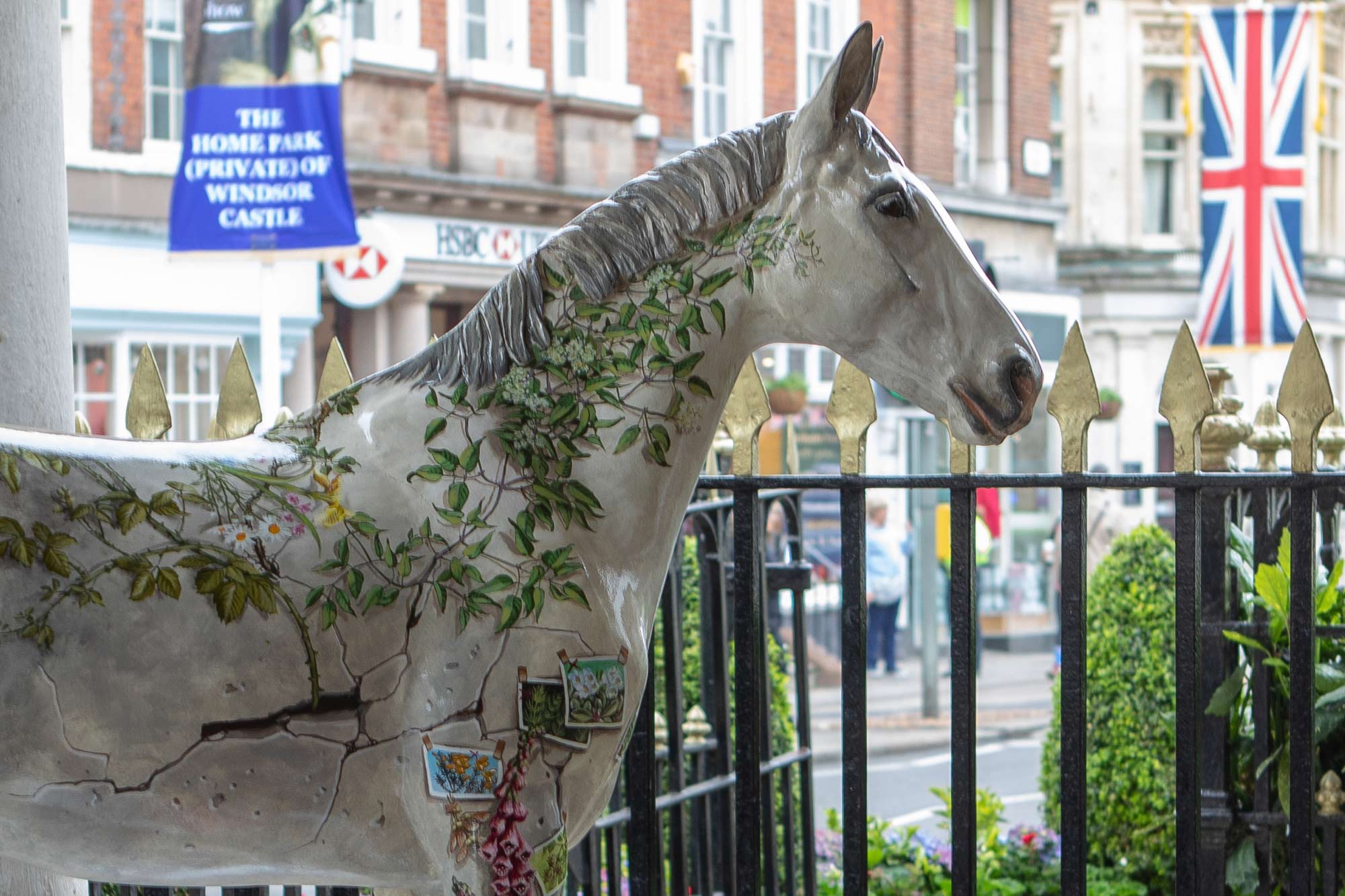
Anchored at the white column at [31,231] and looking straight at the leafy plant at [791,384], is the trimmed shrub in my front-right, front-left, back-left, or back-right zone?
front-right

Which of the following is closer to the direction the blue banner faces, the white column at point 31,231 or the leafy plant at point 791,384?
the white column

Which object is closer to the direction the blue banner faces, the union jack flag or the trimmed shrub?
the trimmed shrub

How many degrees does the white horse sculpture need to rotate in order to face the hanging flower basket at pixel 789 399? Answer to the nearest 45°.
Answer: approximately 90° to its left

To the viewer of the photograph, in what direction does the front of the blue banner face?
facing the viewer

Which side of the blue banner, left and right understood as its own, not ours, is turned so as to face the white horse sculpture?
front

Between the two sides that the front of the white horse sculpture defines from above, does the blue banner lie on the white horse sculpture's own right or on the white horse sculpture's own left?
on the white horse sculpture's own left

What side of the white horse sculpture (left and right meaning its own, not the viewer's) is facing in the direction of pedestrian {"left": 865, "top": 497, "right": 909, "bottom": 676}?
left

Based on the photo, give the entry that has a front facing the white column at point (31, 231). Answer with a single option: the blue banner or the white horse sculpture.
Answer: the blue banner

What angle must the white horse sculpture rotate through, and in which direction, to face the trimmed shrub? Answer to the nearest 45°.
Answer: approximately 45° to its left

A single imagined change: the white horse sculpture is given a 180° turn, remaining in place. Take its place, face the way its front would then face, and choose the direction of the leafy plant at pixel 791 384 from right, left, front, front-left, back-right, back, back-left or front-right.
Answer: right

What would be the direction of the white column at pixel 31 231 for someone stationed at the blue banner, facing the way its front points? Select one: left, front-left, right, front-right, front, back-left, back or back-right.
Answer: front

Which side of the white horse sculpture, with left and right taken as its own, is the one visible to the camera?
right

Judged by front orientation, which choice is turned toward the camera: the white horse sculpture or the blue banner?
the blue banner

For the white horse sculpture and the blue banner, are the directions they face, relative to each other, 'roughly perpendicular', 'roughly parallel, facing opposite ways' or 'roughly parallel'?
roughly perpendicular

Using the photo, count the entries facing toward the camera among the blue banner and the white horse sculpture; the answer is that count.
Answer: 1

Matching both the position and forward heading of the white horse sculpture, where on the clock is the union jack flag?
The union jack flag is roughly at 10 o'clock from the white horse sculpture.
